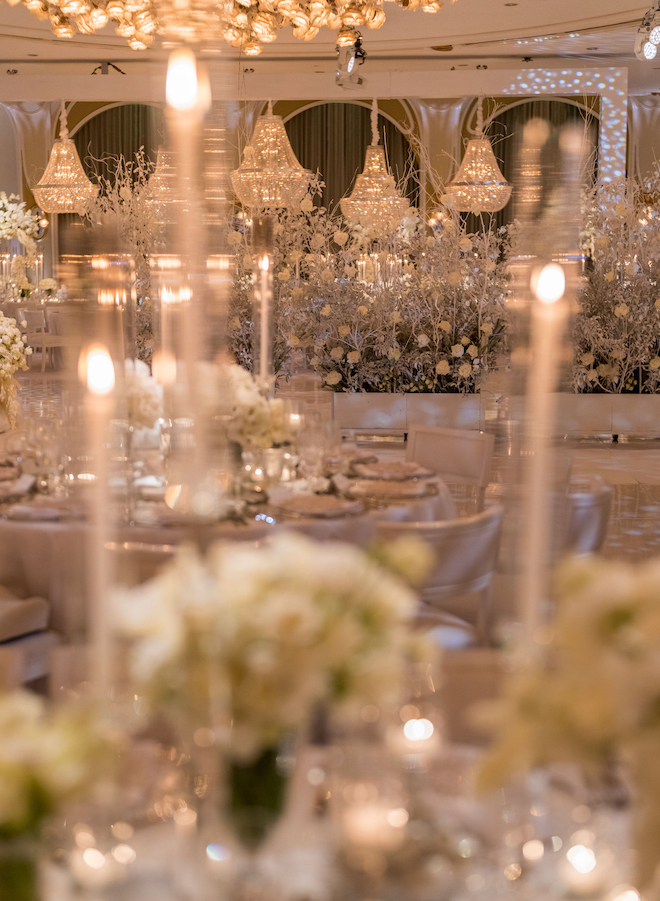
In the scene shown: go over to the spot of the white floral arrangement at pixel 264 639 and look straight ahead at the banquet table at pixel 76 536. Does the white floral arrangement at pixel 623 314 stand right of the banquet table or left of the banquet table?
right

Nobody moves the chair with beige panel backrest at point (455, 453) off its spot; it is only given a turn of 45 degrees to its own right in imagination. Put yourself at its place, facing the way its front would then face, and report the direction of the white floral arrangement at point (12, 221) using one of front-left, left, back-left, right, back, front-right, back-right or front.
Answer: front-right

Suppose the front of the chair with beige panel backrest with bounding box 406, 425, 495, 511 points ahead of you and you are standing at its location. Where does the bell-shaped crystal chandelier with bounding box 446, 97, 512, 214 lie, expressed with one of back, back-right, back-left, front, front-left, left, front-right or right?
back-right

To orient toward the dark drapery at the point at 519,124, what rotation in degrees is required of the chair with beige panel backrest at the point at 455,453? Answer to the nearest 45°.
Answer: approximately 135° to its right

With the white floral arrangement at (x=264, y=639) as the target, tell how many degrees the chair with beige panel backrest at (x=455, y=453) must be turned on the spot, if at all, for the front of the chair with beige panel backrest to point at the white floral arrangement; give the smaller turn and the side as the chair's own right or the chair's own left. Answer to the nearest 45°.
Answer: approximately 45° to the chair's own left

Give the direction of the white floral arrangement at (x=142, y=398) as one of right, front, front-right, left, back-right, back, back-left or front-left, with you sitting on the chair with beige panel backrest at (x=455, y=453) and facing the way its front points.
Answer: front

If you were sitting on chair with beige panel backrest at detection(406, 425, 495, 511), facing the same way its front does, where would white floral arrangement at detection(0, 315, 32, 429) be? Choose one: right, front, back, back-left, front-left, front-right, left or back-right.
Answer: front-right

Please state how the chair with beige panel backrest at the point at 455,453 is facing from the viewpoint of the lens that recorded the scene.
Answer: facing the viewer and to the left of the viewer

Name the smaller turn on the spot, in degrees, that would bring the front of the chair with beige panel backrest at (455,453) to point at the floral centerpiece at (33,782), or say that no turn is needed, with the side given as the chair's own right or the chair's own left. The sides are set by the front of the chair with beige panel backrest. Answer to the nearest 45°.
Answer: approximately 45° to the chair's own left

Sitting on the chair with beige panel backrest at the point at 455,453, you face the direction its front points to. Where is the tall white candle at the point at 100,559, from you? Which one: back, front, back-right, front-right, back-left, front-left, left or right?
front-left

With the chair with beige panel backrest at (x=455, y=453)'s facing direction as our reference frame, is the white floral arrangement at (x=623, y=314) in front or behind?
behind

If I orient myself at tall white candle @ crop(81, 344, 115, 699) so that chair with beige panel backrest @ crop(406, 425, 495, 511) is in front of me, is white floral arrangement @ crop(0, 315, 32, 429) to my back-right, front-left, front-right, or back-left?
front-left

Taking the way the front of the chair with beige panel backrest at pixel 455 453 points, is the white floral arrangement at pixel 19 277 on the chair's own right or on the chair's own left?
on the chair's own right

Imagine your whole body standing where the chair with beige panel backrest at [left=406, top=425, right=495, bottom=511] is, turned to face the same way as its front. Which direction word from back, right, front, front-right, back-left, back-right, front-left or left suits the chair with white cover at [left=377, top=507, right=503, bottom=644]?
front-left

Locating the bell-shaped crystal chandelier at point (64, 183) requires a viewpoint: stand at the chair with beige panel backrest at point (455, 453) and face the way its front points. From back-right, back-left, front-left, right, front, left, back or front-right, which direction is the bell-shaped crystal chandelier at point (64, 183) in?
right

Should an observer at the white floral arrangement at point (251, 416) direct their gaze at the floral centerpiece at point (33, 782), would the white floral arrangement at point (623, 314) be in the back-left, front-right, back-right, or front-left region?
back-left

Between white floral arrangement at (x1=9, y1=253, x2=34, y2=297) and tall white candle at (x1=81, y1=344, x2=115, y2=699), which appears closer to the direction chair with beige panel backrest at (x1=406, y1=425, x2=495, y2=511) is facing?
the tall white candle

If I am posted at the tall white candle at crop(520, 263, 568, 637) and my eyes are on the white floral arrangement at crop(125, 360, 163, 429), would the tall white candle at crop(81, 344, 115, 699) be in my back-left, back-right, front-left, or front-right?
front-left

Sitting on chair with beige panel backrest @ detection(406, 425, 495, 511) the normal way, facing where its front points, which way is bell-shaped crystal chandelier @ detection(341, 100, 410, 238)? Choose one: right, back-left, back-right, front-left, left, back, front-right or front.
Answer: back-right
